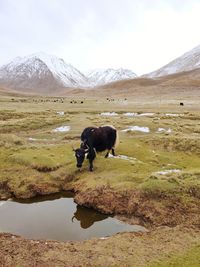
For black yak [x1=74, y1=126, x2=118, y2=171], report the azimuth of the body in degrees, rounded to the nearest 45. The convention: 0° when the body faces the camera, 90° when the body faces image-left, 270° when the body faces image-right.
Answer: approximately 45°
